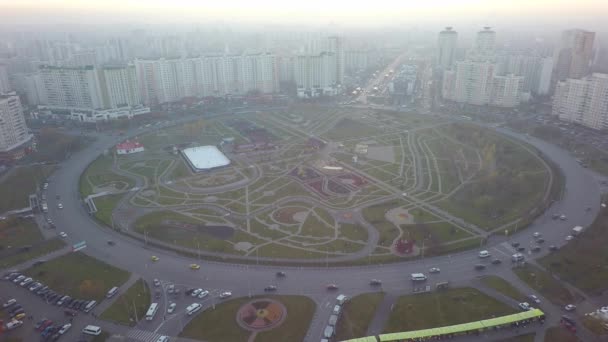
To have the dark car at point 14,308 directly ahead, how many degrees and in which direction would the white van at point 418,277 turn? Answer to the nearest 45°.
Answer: approximately 135° to its right

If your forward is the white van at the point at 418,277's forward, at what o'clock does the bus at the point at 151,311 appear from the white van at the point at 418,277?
The bus is roughly at 5 o'clock from the white van.

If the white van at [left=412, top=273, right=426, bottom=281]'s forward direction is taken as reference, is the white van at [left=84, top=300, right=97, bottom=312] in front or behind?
behind

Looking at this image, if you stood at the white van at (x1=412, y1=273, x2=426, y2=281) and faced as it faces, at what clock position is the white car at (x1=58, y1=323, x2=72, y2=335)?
The white car is roughly at 5 o'clock from the white van.

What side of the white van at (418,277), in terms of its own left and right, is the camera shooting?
right

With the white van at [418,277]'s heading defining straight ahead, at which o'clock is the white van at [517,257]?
the white van at [517,257] is roughly at 11 o'clock from the white van at [418,277].

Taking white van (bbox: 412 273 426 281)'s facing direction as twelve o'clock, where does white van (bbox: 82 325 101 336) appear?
white van (bbox: 82 325 101 336) is roughly at 5 o'clock from white van (bbox: 412 273 426 281).

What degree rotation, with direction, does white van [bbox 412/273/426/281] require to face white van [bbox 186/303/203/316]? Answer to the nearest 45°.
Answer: approximately 135° to its right

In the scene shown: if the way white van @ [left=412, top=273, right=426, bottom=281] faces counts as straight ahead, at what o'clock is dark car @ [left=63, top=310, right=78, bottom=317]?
The dark car is roughly at 5 o'clock from the white van.

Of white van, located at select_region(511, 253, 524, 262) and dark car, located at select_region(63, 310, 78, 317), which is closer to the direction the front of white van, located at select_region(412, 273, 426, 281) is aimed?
the white van

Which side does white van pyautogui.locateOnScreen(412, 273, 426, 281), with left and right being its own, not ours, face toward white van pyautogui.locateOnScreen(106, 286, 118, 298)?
back

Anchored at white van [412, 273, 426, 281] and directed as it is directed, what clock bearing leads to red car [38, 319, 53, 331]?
The red car is roughly at 5 o'clock from the white van.

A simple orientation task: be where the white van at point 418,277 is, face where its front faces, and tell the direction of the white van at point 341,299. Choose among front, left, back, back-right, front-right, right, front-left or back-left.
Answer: back-right
